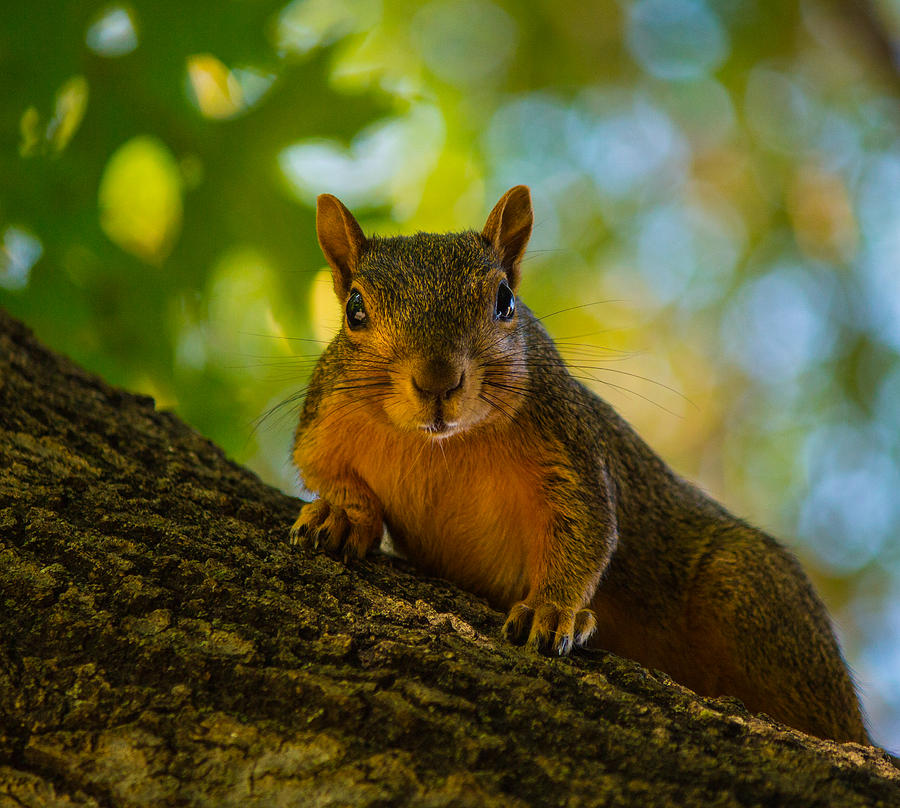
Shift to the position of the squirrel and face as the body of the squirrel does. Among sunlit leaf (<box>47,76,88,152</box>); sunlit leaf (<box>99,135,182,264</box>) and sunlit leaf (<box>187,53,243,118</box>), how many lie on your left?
0
